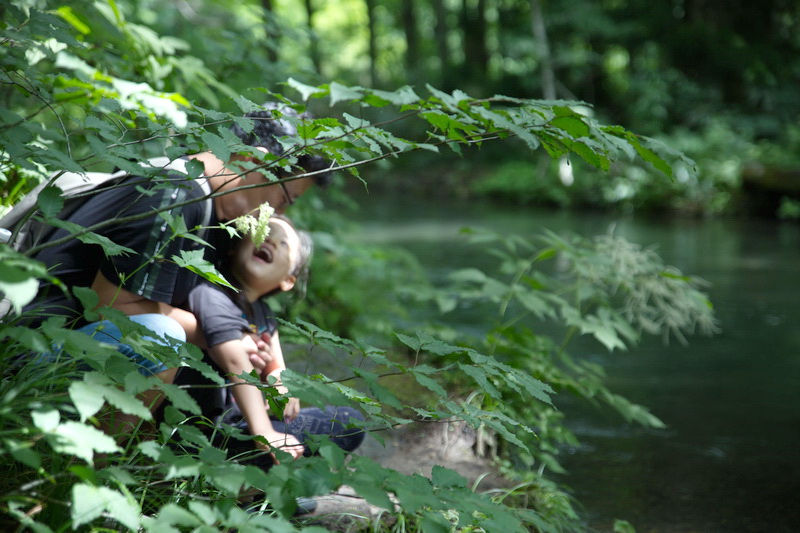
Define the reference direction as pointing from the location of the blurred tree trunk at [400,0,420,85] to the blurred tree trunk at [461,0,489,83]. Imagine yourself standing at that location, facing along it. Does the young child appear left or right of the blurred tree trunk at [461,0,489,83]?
right

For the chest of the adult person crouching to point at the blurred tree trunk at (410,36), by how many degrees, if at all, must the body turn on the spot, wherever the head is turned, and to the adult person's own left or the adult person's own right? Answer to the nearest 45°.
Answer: approximately 90° to the adult person's own left

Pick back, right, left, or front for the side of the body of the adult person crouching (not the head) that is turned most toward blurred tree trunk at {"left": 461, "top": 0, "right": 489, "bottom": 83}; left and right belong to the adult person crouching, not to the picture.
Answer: left

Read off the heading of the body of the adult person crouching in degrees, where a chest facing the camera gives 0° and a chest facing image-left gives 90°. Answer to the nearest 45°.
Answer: approximately 270°
